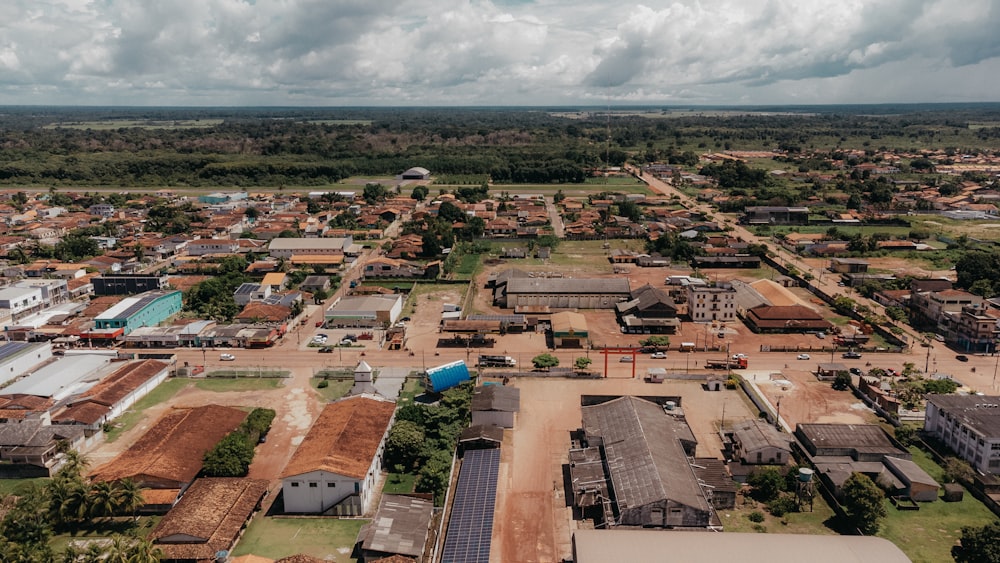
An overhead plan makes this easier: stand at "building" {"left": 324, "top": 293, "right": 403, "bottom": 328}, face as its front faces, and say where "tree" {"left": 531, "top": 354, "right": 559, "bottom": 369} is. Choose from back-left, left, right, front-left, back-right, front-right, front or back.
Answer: front-left

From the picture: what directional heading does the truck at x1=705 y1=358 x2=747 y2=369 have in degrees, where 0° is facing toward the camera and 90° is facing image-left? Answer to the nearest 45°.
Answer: approximately 270°

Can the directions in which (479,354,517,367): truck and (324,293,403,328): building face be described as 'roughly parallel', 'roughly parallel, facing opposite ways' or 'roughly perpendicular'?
roughly perpendicular

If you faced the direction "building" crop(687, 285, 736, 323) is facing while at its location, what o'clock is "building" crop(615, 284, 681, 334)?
"building" crop(615, 284, 681, 334) is roughly at 2 o'clock from "building" crop(687, 285, 736, 323).

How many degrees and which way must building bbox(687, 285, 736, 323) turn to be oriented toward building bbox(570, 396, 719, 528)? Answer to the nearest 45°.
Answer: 0° — it already faces it

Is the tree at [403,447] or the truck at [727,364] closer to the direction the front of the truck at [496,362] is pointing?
the truck

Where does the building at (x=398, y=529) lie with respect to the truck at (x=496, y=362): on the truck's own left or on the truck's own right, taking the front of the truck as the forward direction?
on the truck's own right

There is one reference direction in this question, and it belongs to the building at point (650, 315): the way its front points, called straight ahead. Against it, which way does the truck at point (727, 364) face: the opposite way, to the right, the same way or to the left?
to the left

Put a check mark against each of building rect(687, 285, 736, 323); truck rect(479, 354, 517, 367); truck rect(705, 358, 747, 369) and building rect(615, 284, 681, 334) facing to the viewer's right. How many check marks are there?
2

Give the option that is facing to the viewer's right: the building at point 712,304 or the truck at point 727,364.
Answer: the truck

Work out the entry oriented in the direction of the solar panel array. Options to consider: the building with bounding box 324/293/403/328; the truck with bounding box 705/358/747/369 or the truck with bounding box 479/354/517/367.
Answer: the building

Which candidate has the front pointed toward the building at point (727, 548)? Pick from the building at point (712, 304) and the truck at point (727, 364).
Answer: the building at point (712, 304)

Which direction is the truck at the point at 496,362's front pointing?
to the viewer's right

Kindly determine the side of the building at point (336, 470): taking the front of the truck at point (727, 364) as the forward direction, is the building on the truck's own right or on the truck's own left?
on the truck's own right

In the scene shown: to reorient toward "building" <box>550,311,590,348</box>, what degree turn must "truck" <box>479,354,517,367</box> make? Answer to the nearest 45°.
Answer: approximately 45° to its left

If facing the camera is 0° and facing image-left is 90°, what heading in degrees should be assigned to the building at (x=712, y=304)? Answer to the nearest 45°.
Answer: approximately 0°
